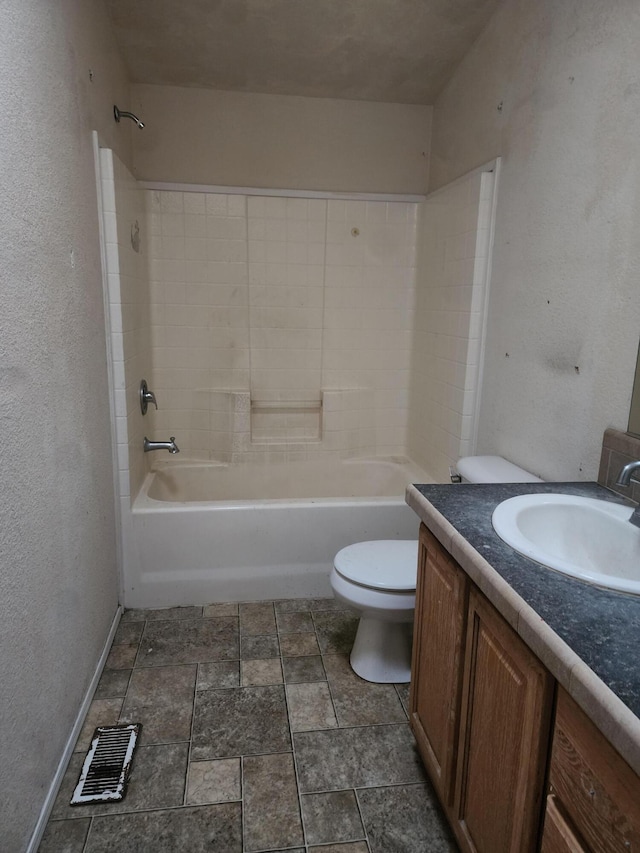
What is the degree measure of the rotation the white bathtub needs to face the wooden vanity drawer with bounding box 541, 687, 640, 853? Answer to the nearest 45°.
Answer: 0° — it already faces it

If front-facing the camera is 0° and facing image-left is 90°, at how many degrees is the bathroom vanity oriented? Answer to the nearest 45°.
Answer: approximately 45°

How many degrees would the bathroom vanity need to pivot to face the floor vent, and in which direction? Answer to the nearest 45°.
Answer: approximately 45° to its right

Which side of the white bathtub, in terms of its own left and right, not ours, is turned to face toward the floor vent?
front

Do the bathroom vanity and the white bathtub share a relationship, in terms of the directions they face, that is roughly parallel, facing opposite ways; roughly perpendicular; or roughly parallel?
roughly perpendicular

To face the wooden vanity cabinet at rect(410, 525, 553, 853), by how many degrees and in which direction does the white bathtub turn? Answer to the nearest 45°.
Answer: approximately 45° to its left

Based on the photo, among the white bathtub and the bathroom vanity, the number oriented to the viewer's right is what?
0

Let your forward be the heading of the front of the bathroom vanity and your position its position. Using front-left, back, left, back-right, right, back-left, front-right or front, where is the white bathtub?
right

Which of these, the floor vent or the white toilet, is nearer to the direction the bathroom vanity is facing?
the floor vent

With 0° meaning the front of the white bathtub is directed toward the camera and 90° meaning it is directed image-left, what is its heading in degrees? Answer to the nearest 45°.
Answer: approximately 0°
